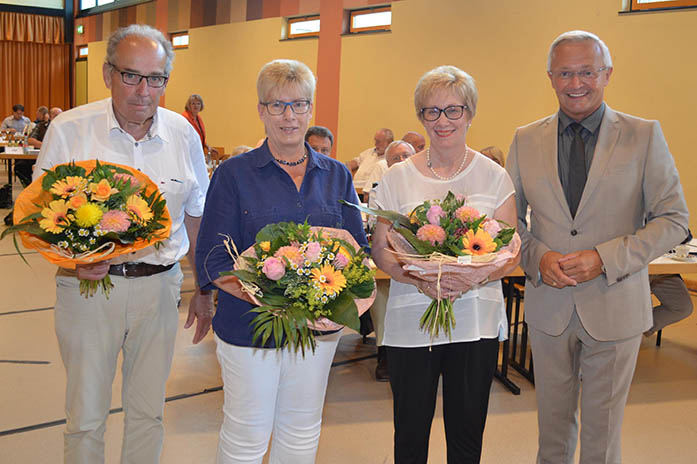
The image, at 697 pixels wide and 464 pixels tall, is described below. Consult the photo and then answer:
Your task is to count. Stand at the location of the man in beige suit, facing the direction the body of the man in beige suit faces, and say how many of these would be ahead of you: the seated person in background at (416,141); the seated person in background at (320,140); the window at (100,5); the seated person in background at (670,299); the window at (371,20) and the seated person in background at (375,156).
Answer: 0

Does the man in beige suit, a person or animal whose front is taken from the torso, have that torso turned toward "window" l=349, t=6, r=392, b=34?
no

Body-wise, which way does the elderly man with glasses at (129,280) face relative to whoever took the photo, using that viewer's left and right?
facing the viewer

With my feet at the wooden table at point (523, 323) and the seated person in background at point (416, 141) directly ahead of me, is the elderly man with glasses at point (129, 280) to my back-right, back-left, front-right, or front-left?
back-left

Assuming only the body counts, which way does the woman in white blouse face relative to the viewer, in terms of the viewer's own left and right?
facing the viewer

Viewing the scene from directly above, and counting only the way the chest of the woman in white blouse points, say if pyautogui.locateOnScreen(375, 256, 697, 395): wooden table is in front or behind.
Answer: behind

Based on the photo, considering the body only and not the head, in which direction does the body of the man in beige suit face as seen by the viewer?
toward the camera

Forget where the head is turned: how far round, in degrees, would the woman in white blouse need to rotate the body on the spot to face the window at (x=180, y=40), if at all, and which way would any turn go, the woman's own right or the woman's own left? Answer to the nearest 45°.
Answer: approximately 135° to the woman's own right

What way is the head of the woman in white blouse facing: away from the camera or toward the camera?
toward the camera

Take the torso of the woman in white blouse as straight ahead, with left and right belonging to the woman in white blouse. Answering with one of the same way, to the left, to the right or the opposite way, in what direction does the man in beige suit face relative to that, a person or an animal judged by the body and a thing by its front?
the same way

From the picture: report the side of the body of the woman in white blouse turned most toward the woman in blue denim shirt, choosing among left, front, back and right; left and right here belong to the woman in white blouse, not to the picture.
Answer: right

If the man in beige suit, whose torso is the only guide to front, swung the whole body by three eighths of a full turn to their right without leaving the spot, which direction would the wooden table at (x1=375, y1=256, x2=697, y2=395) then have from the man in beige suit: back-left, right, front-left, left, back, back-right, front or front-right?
front-right

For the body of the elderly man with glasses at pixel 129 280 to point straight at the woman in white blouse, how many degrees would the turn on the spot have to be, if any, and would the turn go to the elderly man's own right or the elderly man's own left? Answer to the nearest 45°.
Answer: approximately 90° to the elderly man's own left

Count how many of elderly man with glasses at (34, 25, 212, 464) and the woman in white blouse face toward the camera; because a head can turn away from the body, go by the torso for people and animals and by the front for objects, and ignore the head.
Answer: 2

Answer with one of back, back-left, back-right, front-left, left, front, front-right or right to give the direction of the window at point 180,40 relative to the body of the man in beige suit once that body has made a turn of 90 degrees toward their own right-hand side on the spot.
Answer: front-right
